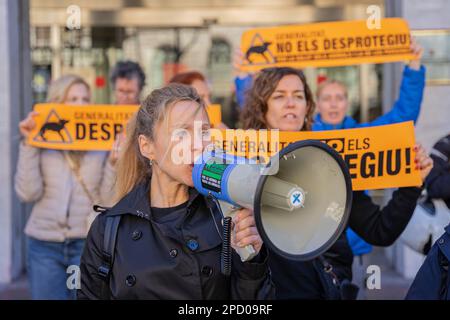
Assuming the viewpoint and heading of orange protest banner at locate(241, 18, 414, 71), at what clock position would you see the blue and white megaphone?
The blue and white megaphone is roughly at 12 o'clock from the orange protest banner.

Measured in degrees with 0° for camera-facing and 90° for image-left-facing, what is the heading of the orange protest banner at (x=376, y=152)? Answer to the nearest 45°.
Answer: approximately 0°

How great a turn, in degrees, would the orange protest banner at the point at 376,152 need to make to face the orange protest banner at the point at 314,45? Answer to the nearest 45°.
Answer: approximately 180°

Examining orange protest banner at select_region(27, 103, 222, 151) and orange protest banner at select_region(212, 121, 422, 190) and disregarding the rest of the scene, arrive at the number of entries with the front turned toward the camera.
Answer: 2

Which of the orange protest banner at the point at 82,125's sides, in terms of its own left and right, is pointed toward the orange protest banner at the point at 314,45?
left

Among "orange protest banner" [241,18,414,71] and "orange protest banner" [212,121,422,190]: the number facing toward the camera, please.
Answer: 2

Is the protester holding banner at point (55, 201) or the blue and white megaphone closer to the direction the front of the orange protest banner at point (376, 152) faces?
the blue and white megaphone
